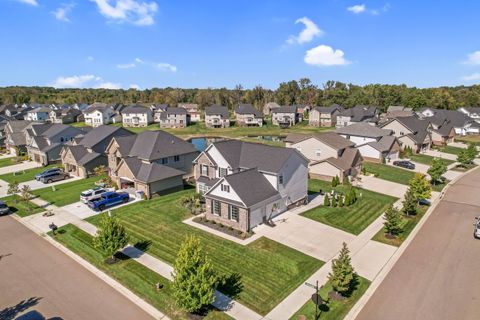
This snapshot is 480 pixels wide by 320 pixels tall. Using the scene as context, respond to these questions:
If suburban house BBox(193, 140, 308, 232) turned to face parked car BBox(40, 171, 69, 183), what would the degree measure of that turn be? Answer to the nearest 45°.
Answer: approximately 45° to its right

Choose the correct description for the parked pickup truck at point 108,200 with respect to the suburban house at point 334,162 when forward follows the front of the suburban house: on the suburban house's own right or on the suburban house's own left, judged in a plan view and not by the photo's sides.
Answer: on the suburban house's own right

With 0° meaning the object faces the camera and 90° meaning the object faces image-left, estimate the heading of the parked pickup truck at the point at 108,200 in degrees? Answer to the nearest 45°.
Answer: approximately 225°

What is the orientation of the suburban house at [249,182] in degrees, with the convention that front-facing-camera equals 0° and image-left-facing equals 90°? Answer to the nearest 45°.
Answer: approximately 45°

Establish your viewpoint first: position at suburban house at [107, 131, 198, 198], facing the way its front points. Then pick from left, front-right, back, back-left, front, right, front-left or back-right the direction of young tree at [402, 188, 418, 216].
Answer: left

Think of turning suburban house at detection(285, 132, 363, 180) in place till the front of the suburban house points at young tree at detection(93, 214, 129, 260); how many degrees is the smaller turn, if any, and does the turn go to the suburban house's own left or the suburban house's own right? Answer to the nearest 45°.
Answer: approximately 90° to the suburban house's own right

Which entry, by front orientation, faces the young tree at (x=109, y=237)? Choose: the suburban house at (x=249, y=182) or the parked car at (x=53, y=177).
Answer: the suburban house

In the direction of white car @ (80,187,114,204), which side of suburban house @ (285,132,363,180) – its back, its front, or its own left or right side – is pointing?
right

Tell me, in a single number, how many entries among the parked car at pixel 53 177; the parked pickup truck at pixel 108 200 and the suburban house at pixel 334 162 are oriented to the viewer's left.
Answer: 0

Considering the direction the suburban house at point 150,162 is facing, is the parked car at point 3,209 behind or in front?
in front

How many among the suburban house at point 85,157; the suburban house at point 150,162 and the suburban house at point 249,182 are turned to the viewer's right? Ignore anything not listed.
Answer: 0

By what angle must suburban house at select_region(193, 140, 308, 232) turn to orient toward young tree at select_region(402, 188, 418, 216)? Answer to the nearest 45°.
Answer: approximately 135° to its left

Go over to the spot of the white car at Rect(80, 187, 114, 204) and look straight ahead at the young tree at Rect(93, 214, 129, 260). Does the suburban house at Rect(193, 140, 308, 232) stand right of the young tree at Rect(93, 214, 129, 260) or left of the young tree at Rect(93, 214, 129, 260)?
left

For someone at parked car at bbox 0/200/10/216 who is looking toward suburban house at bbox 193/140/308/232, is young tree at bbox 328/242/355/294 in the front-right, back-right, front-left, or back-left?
front-right

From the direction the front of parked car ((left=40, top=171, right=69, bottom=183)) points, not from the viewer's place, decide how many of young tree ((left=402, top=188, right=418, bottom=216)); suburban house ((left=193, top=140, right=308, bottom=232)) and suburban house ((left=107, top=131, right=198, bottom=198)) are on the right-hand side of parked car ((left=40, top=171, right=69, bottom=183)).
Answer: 3

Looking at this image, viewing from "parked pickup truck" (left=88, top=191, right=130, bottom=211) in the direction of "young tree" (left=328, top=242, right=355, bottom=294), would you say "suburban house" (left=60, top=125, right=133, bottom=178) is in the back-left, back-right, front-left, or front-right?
back-left

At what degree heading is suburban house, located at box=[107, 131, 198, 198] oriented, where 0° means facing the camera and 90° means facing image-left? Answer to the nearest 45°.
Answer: approximately 45°
